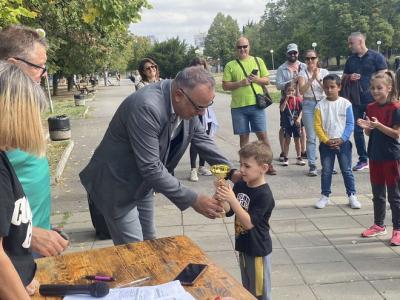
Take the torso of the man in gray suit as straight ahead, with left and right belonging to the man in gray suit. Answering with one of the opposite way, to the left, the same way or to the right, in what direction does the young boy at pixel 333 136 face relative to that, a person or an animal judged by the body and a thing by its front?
to the right

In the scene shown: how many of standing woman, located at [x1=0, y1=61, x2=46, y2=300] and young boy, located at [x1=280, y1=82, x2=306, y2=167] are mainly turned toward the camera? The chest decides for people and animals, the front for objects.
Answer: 1

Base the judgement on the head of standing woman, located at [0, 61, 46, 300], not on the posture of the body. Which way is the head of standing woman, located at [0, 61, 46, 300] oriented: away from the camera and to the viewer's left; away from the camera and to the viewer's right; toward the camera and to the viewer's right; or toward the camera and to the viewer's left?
away from the camera and to the viewer's right

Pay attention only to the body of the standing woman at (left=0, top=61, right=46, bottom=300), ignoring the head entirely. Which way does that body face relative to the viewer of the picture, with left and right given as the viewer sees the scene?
facing to the right of the viewer

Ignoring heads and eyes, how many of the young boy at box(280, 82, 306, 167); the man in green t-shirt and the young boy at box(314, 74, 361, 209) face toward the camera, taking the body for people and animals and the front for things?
3

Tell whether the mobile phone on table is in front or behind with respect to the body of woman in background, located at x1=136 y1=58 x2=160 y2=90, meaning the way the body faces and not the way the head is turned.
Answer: in front

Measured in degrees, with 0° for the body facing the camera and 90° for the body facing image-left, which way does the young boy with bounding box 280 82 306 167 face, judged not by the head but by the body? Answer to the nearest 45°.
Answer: approximately 0°

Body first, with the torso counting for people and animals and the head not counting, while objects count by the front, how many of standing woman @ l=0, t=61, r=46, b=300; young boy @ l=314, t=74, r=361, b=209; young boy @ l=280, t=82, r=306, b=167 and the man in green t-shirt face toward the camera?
3
